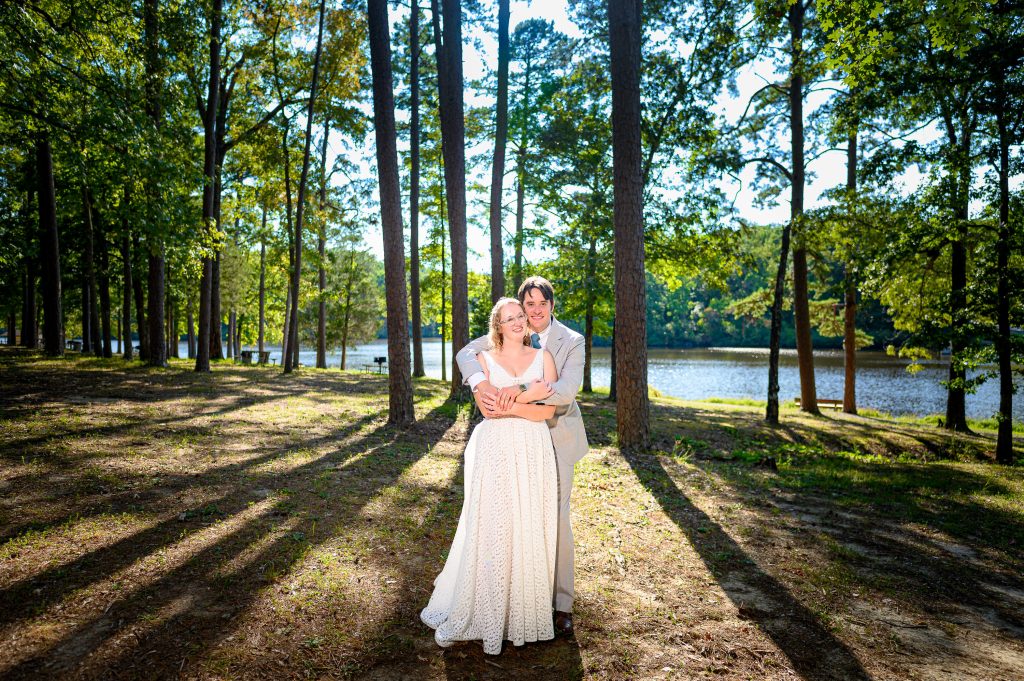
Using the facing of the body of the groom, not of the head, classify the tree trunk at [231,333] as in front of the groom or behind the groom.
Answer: behind

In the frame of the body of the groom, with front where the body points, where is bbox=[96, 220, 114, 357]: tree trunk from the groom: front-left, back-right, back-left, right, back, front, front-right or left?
back-right

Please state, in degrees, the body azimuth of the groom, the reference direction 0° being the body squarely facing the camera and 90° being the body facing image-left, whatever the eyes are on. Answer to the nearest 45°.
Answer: approximately 0°

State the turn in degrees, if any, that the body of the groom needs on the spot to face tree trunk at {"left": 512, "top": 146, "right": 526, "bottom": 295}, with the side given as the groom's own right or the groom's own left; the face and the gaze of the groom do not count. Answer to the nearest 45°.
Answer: approximately 180°

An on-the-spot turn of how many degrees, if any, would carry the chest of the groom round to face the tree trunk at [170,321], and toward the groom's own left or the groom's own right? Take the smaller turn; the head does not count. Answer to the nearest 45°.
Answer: approximately 135° to the groom's own right
